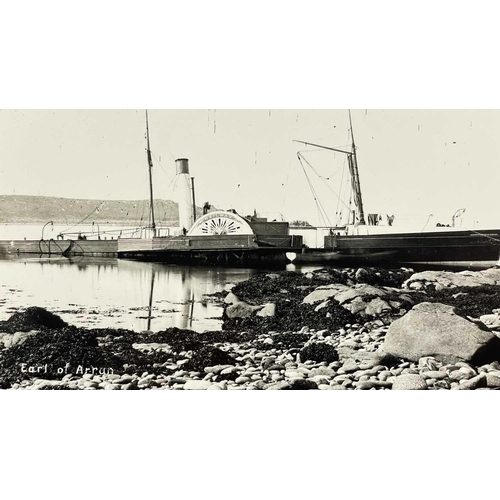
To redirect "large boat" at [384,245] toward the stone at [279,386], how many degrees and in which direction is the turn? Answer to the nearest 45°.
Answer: approximately 135° to its right

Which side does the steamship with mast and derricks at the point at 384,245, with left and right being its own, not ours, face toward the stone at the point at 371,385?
right

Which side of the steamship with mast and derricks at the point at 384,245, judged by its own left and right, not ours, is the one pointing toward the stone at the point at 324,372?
right

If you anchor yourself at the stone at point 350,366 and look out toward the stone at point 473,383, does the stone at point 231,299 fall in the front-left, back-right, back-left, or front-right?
back-left
